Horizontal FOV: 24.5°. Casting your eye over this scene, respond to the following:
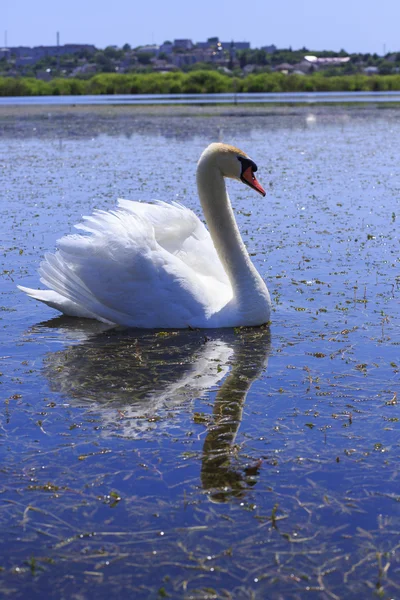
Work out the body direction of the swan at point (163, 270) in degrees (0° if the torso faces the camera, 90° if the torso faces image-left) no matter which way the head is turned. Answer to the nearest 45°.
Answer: approximately 270°
